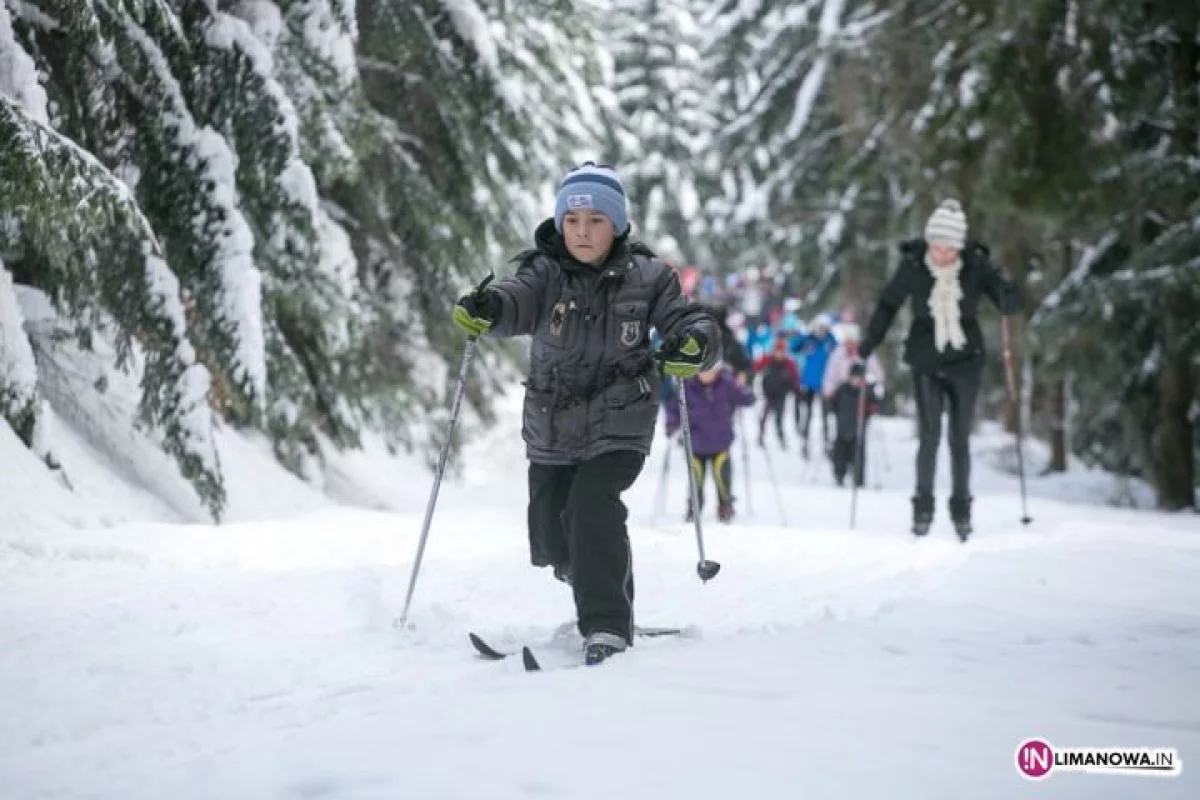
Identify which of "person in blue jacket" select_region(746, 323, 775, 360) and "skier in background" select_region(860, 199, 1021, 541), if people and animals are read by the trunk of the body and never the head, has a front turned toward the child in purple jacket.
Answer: the person in blue jacket

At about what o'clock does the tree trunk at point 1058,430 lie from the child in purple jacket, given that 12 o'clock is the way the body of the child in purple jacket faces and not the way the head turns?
The tree trunk is roughly at 7 o'clock from the child in purple jacket.

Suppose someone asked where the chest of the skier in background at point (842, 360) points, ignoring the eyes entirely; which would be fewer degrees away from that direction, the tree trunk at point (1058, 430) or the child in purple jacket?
the child in purple jacket

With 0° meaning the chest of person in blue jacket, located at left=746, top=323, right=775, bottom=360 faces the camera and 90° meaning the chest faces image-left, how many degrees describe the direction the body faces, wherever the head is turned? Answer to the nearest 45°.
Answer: approximately 0°

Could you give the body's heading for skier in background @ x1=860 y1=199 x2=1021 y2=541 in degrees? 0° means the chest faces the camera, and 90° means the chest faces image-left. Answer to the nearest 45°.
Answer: approximately 0°
